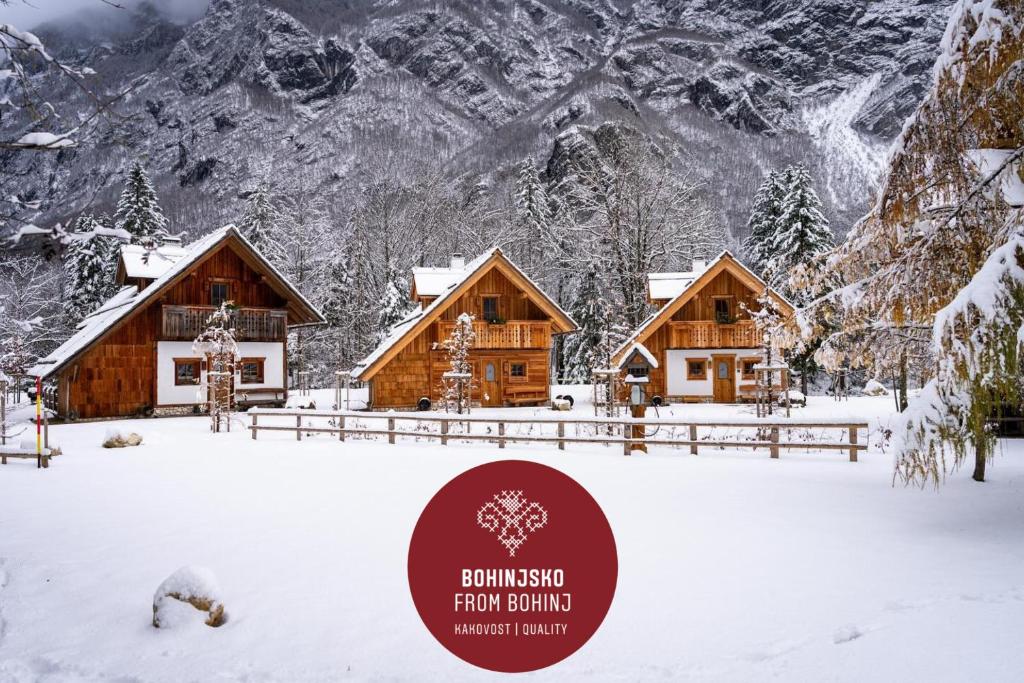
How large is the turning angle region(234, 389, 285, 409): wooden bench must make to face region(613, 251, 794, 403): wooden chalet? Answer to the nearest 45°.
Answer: approximately 90° to its left

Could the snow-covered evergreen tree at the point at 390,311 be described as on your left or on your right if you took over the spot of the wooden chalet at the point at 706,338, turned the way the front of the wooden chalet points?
on your right

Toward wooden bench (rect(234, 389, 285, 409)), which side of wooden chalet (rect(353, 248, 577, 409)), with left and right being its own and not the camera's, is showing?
right

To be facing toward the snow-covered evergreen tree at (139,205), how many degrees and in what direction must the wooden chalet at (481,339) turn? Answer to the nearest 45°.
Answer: approximately 135° to its right

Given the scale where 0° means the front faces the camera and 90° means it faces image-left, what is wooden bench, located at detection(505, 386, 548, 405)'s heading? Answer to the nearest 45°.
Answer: approximately 0°

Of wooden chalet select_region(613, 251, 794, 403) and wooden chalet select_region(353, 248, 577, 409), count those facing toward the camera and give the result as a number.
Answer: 2

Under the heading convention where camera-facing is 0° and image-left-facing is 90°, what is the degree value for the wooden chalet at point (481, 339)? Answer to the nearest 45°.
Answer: approximately 0°
